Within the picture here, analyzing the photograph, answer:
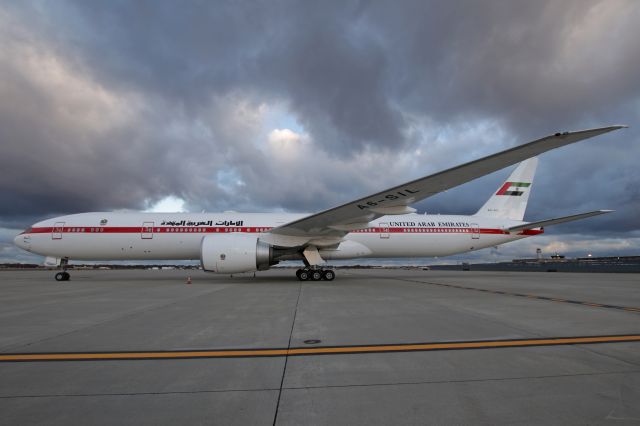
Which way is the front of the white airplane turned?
to the viewer's left
